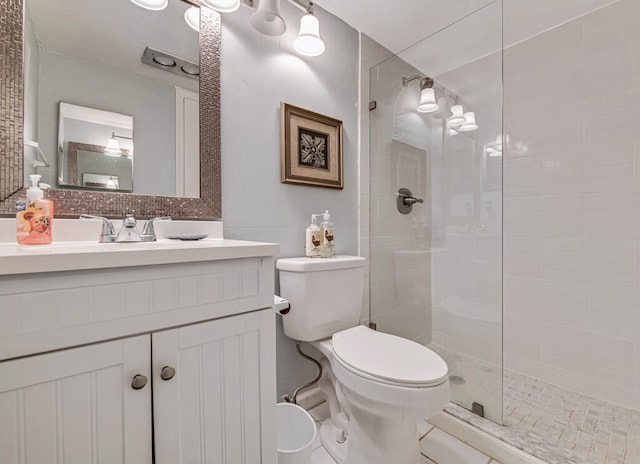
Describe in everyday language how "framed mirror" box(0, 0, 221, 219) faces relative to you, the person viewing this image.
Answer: facing the viewer

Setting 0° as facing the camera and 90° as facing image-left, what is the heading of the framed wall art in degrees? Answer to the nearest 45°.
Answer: approximately 315°

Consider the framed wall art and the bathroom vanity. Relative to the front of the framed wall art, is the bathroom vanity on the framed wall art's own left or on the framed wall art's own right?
on the framed wall art's own right

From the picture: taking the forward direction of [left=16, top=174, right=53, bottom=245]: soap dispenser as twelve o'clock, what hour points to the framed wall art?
The framed wall art is roughly at 9 o'clock from the soap dispenser.

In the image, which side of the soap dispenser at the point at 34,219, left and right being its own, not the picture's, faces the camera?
front

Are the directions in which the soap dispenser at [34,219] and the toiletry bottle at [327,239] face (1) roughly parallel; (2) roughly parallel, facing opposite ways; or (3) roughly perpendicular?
roughly parallel

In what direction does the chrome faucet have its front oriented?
toward the camera

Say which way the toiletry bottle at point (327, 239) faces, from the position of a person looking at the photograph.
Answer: facing the viewer and to the right of the viewer

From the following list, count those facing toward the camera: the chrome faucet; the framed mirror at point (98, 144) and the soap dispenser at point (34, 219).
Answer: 3

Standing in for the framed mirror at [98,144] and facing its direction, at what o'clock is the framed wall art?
The framed wall art is roughly at 9 o'clock from the framed mirror.
